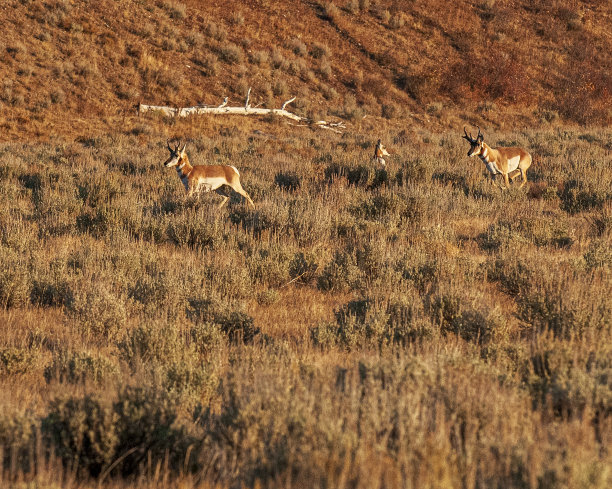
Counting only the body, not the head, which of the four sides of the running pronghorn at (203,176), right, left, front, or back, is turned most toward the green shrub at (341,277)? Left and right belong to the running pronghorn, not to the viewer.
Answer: left

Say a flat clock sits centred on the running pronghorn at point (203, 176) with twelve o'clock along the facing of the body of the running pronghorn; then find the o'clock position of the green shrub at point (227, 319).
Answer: The green shrub is roughly at 9 o'clock from the running pronghorn.

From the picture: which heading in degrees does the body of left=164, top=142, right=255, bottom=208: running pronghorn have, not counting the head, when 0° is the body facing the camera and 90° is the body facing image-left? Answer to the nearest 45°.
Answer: approximately 90°

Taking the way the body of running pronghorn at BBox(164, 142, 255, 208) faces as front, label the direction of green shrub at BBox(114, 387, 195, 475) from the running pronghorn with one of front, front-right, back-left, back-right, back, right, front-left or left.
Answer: left

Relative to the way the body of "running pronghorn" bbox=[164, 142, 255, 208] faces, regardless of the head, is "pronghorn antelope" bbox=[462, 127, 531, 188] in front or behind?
behind

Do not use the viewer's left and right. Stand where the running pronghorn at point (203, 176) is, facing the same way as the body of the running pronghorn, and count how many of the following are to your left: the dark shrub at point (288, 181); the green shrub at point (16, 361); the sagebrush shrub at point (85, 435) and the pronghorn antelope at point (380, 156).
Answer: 2

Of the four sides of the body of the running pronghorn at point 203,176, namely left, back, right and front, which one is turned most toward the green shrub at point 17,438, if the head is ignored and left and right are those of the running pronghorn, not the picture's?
left

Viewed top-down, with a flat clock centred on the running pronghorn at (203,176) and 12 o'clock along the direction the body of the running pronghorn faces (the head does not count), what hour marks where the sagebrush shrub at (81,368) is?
The sagebrush shrub is roughly at 9 o'clock from the running pronghorn.

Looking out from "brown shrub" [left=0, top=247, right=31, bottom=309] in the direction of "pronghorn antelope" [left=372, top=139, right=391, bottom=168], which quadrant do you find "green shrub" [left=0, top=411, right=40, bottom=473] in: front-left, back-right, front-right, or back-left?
back-right

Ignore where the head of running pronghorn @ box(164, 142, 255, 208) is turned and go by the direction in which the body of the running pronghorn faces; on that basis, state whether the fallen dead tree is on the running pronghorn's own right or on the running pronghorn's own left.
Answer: on the running pronghorn's own right

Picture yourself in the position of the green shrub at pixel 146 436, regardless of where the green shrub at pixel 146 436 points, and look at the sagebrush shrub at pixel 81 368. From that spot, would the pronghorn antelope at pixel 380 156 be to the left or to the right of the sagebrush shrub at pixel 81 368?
right
